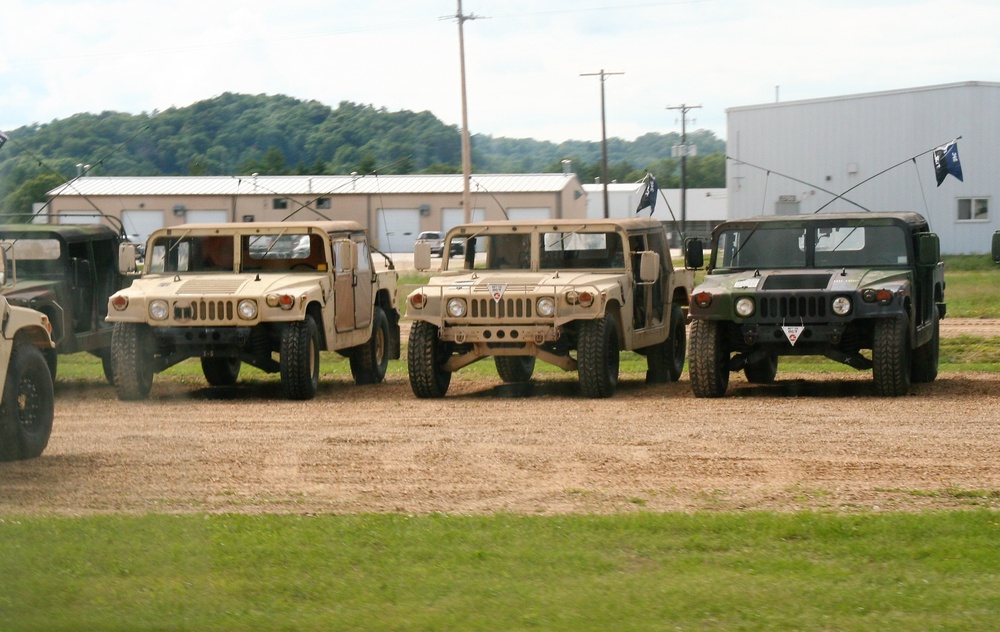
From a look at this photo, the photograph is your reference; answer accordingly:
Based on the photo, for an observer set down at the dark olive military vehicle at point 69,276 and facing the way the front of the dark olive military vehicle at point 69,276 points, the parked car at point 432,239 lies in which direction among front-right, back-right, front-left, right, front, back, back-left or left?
back-left

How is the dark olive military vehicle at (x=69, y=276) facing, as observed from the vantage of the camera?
facing the viewer and to the left of the viewer

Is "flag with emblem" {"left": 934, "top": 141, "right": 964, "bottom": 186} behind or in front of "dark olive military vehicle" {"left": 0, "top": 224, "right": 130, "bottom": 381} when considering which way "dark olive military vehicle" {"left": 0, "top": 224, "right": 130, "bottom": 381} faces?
behind

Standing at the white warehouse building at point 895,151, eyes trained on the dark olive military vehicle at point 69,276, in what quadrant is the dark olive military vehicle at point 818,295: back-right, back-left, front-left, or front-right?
front-left

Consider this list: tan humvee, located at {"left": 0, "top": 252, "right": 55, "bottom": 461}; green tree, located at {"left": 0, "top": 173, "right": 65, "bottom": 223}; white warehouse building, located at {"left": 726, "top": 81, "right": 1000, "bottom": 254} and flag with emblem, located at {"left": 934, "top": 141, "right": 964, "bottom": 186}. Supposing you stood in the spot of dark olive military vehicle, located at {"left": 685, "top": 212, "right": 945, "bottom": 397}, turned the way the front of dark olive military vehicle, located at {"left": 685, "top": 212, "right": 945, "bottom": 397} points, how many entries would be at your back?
2

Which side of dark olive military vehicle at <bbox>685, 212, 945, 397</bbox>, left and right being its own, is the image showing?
front

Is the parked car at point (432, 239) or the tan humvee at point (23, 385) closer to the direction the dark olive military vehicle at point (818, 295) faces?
the tan humvee

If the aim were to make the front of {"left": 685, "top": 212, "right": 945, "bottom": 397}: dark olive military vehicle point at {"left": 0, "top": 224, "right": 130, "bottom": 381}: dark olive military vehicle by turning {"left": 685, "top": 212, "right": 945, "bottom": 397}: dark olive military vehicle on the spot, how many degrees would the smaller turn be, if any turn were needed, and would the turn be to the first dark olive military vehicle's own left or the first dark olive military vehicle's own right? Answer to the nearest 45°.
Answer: approximately 90° to the first dark olive military vehicle's own right

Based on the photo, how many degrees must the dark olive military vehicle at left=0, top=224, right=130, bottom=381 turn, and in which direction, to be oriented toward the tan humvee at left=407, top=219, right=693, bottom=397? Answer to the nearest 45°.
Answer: approximately 90° to its left

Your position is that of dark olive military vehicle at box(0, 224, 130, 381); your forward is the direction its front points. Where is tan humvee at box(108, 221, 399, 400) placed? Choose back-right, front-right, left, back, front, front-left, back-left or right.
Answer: left

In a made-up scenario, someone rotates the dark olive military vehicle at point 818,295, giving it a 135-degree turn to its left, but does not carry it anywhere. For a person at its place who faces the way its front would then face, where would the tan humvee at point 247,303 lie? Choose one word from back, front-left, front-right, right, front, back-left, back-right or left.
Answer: back-left

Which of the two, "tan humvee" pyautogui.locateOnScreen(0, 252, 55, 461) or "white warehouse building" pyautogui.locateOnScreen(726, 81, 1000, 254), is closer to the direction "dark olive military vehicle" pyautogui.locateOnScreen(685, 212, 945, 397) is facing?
the tan humvee

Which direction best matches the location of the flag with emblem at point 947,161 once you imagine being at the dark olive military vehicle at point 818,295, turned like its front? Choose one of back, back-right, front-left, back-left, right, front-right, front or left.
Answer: back

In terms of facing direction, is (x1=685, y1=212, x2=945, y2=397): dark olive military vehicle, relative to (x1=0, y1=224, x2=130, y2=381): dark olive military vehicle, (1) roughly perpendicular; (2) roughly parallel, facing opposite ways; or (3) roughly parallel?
roughly parallel
